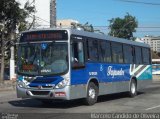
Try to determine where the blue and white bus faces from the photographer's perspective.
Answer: facing the viewer and to the left of the viewer

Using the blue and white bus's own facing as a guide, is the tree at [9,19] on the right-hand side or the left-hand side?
on its right
